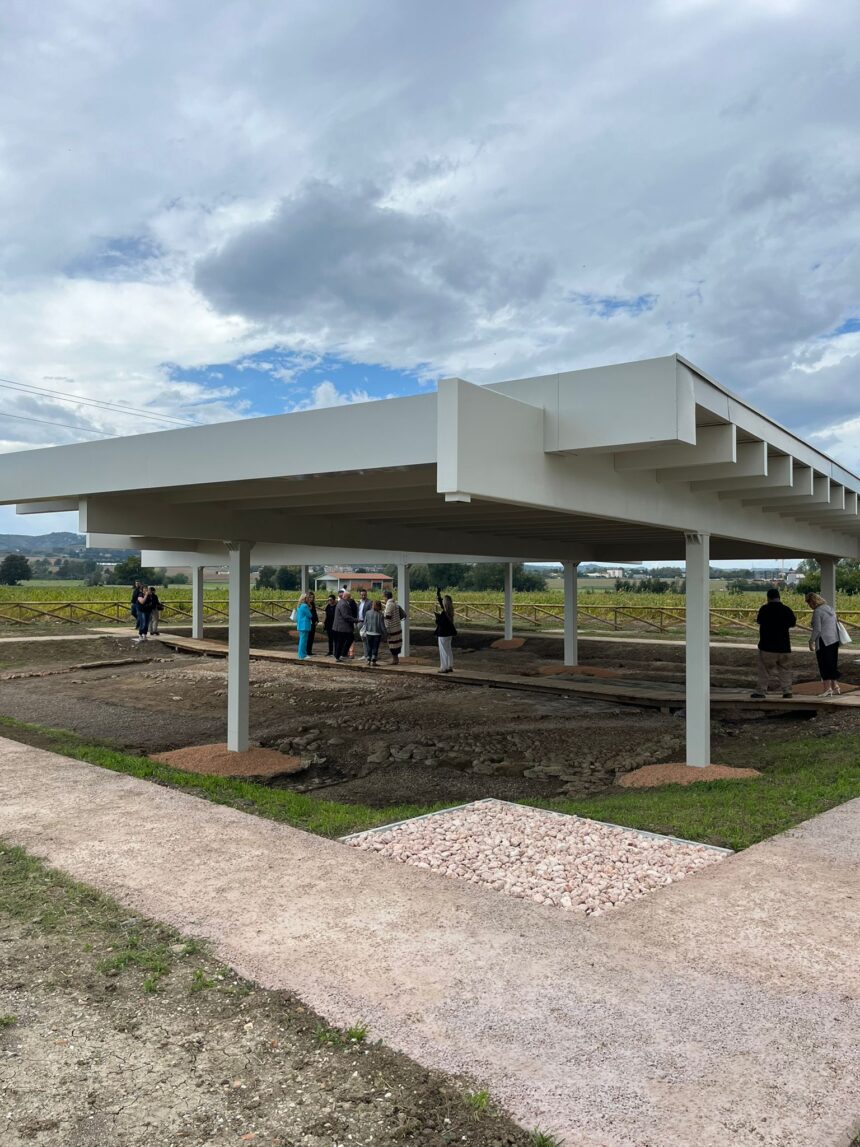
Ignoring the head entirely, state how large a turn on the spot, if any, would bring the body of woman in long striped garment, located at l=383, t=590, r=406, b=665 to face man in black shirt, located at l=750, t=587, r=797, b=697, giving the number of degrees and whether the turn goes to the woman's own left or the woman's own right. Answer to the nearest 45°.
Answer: approximately 135° to the woman's own left

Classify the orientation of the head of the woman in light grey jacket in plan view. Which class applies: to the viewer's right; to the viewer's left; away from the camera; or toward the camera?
to the viewer's left

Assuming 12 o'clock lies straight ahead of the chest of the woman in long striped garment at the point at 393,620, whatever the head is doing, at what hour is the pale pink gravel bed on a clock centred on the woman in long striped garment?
The pale pink gravel bed is roughly at 9 o'clock from the woman in long striped garment.

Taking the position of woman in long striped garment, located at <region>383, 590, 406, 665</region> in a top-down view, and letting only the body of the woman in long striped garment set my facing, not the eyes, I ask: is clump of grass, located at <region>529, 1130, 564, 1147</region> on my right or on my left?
on my left

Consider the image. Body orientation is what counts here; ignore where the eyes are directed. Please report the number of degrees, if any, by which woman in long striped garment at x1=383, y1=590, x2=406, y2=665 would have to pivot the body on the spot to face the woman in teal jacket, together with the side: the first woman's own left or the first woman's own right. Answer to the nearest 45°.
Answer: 0° — they already face them

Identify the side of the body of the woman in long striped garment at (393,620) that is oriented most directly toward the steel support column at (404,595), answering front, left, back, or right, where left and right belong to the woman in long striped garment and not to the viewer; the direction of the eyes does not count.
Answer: right

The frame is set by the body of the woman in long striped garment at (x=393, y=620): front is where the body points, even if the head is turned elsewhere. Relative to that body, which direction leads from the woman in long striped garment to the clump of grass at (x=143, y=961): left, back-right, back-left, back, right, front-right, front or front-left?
left

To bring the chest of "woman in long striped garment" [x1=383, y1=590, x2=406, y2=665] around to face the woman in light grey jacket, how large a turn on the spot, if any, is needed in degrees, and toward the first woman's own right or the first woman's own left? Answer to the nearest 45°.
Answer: approximately 135° to the first woman's own left

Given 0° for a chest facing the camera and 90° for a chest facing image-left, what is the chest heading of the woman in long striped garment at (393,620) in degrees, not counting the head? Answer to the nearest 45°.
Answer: approximately 90°

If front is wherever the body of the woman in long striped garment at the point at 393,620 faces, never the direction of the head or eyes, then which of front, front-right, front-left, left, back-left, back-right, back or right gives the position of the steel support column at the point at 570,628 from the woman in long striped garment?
back
